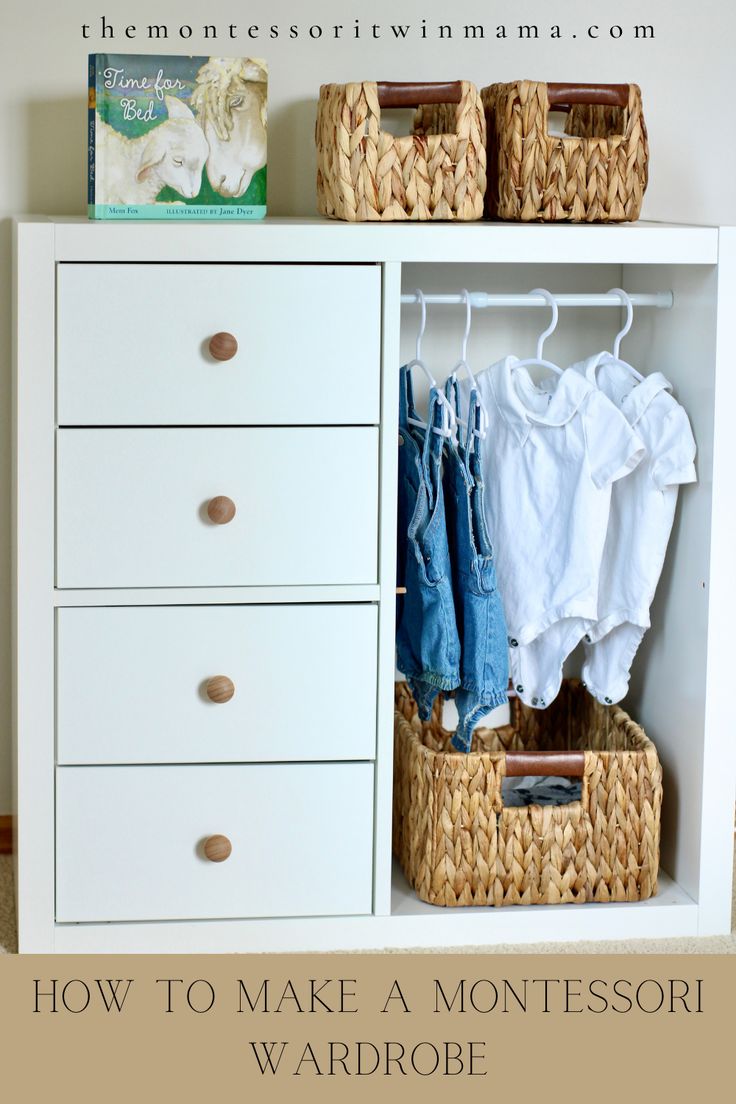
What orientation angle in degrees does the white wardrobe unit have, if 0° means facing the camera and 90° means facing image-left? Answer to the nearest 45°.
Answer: approximately 0°

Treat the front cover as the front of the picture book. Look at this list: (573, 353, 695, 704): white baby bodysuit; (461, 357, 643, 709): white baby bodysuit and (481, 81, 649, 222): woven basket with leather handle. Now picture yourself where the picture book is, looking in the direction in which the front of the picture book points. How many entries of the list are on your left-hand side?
3

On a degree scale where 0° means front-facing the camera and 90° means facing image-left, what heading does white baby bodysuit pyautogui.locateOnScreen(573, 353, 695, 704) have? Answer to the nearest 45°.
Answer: approximately 45°
